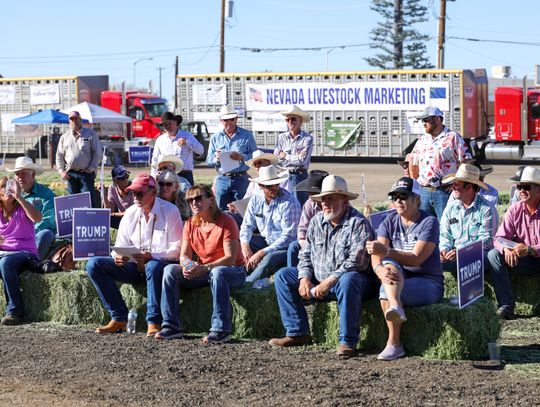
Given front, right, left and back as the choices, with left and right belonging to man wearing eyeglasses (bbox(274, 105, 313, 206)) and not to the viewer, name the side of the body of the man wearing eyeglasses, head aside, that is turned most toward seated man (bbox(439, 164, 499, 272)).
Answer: left

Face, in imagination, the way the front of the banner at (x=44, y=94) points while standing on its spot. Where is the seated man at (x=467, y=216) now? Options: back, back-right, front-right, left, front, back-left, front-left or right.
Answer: front

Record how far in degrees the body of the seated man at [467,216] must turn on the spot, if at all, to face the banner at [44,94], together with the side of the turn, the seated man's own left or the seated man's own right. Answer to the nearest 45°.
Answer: approximately 90° to the seated man's own right

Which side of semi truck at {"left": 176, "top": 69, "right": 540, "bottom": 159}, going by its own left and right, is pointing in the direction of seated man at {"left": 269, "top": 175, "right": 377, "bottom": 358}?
right

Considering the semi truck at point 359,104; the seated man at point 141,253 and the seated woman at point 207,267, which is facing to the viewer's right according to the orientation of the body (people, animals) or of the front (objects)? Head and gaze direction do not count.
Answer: the semi truck

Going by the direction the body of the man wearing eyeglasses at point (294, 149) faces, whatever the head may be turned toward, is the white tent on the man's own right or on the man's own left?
on the man's own right

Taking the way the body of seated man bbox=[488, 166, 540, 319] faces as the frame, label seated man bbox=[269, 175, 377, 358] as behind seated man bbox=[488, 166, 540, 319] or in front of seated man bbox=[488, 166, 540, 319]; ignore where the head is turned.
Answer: in front

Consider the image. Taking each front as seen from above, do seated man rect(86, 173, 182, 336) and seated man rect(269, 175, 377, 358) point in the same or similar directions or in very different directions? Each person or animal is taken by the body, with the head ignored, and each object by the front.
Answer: same or similar directions

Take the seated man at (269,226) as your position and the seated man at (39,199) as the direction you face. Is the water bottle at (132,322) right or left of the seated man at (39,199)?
left

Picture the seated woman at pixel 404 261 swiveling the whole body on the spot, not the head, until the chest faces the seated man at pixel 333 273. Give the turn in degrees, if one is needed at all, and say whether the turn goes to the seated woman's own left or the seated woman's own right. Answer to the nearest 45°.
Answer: approximately 45° to the seated woman's own right

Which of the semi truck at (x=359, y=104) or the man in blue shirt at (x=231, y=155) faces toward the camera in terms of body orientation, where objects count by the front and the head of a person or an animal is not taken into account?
the man in blue shirt

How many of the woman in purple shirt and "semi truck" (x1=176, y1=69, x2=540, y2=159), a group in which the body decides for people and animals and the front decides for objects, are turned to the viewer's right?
1

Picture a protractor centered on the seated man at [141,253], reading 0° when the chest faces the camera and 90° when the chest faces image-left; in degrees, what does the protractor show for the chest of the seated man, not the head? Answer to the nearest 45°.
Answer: approximately 45°

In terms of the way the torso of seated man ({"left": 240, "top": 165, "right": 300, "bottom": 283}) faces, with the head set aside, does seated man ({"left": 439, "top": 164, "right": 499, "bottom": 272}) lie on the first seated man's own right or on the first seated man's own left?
on the first seated man's own left

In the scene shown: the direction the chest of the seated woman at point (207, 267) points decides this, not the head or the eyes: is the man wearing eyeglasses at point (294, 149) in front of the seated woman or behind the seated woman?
behind

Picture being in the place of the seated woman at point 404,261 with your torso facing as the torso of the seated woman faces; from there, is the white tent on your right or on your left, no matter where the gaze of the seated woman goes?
on your right

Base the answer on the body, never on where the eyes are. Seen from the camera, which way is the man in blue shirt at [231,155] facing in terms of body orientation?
toward the camera

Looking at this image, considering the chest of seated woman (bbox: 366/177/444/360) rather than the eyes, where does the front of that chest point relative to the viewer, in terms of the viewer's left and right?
facing the viewer and to the left of the viewer

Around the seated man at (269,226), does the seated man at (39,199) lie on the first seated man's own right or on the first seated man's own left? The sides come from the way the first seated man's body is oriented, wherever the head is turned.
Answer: on the first seated man's own right
